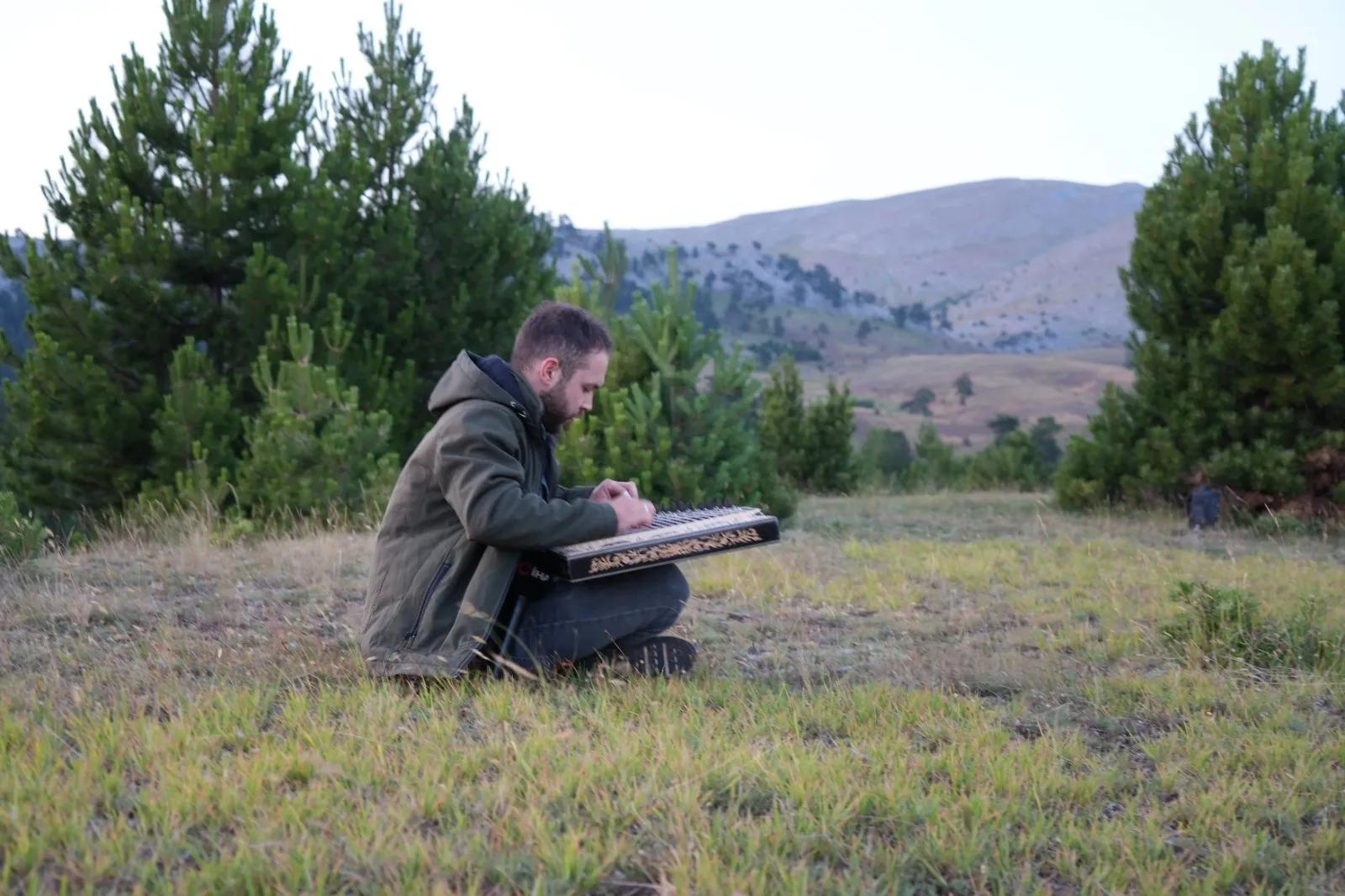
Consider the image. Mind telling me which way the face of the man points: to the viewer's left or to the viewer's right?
to the viewer's right

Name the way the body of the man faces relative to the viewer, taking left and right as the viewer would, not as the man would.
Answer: facing to the right of the viewer

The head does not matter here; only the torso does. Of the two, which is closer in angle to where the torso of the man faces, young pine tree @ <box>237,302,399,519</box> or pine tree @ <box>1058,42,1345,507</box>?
the pine tree
